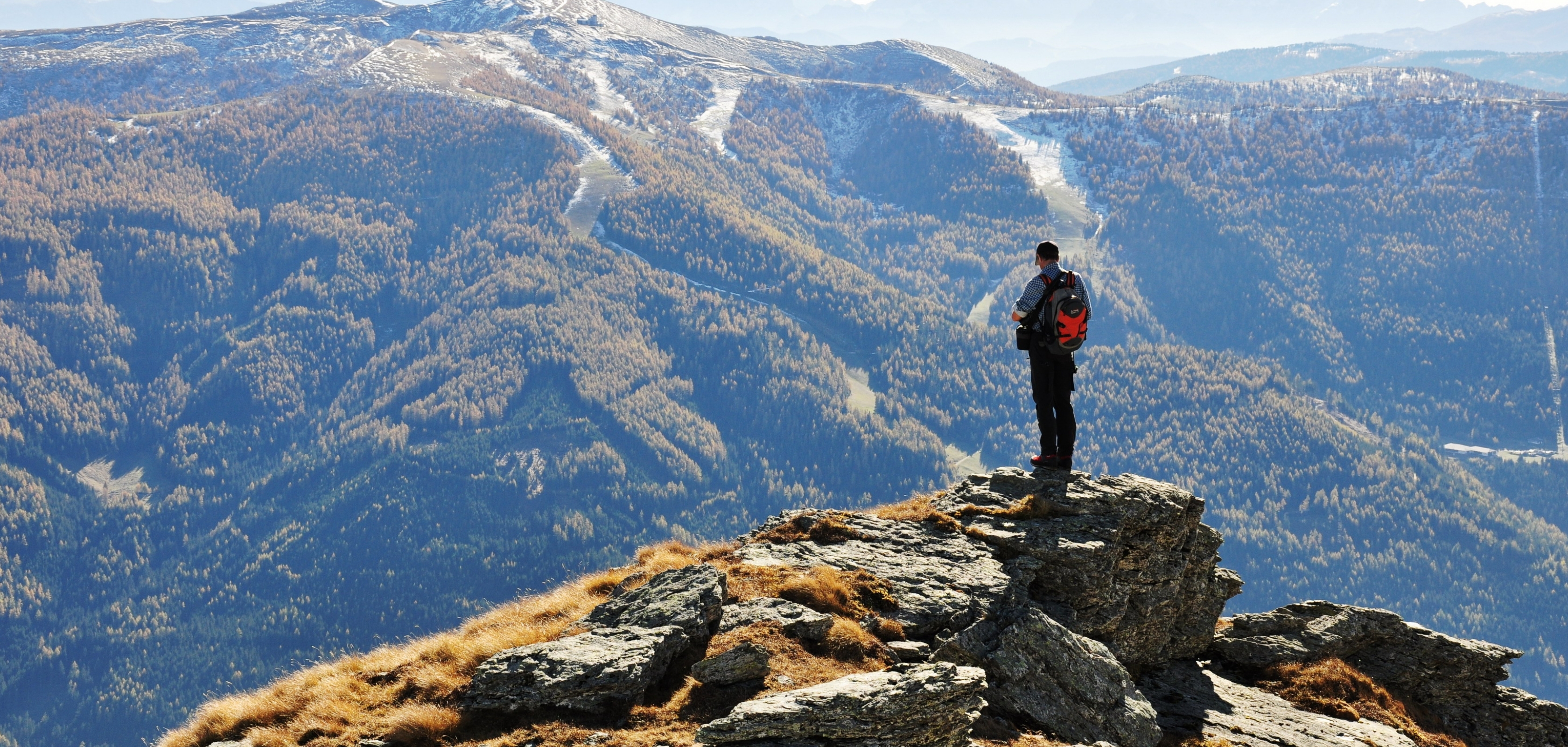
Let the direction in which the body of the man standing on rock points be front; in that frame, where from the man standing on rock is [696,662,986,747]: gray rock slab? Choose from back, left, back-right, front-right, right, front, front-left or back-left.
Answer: back-left

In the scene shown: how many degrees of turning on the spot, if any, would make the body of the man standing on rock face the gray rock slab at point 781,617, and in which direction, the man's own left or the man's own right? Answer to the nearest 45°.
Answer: approximately 90° to the man's own left

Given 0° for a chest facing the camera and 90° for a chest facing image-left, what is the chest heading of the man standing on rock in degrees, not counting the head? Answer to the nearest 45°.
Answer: approximately 135°

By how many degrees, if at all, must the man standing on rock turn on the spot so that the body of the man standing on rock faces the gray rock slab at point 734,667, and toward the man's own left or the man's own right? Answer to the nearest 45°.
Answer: approximately 90° to the man's own left

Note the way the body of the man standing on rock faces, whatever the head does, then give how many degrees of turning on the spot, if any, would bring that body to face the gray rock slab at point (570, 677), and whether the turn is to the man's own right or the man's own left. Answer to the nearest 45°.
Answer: approximately 90° to the man's own left
